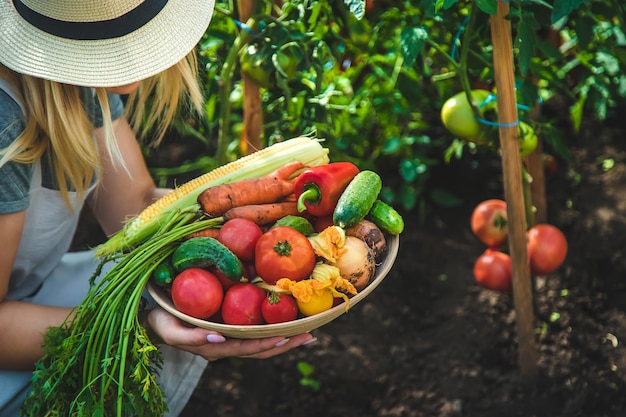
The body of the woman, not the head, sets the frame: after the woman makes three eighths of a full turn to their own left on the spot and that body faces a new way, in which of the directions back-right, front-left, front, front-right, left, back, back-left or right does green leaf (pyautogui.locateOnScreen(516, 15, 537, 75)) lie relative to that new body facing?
right

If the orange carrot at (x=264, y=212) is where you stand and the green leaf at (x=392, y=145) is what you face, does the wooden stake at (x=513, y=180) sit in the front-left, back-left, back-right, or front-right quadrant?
front-right

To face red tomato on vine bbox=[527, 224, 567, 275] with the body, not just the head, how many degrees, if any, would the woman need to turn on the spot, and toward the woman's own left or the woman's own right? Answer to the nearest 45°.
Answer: approximately 45° to the woman's own left

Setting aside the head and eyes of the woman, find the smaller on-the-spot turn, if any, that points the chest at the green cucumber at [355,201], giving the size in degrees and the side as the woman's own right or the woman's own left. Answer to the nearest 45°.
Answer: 0° — they already face it

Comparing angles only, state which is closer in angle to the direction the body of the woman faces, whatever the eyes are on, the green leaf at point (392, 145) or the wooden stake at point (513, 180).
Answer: the wooden stake

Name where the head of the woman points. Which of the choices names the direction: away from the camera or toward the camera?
toward the camera

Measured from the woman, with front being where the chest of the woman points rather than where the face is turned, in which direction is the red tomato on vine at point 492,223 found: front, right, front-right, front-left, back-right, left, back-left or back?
front-left

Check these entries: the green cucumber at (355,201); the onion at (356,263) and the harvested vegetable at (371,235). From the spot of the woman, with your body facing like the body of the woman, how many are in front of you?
3

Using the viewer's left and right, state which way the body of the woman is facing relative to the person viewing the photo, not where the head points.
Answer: facing the viewer and to the right of the viewer

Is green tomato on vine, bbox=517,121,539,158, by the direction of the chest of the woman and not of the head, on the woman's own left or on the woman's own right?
on the woman's own left
